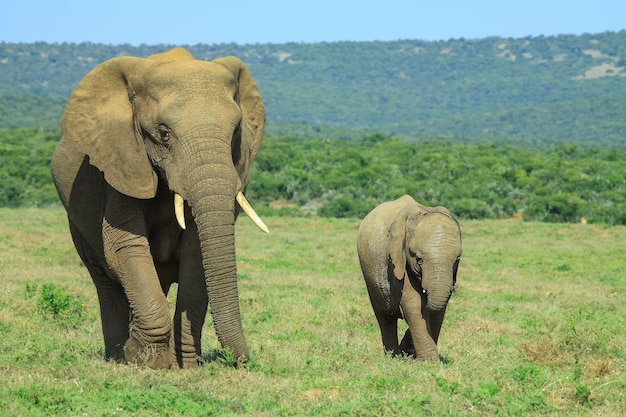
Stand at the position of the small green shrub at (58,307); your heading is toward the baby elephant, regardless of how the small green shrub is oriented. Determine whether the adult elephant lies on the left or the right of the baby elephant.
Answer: right

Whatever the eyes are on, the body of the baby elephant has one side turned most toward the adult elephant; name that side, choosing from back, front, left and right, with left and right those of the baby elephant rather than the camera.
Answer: right

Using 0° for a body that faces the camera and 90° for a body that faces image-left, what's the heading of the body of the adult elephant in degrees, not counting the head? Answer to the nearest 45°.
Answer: approximately 315°

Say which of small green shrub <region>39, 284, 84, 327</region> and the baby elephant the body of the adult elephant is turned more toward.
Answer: the baby elephant

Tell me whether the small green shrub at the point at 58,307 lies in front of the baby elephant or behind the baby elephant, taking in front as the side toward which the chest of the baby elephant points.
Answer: behind

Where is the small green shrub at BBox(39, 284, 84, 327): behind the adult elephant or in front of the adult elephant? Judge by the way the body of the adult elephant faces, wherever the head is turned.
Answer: behind

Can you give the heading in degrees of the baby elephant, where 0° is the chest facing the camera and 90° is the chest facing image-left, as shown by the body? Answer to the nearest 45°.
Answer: approximately 315°
